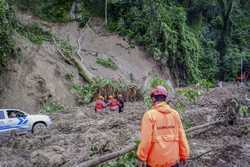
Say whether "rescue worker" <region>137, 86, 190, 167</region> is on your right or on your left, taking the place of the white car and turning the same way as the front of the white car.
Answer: on your right

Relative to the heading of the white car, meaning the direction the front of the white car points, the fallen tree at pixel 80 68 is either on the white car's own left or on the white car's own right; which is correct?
on the white car's own left

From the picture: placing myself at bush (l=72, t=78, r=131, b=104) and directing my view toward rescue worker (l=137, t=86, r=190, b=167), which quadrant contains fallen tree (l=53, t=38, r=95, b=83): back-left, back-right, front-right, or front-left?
back-right

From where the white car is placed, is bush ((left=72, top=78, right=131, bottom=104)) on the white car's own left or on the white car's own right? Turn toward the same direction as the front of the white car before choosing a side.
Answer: on the white car's own left

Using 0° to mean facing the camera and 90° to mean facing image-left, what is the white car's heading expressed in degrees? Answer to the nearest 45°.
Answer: approximately 270°

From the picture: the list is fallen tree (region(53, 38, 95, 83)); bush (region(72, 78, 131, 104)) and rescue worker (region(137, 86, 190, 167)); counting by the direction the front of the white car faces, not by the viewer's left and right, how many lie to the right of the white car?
1
